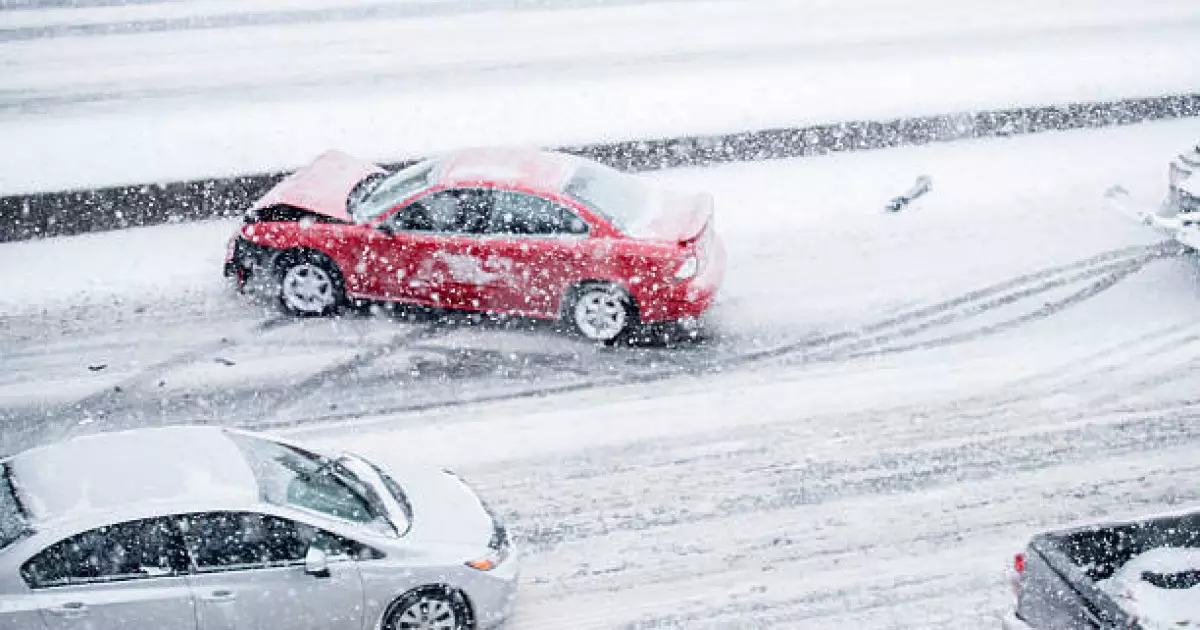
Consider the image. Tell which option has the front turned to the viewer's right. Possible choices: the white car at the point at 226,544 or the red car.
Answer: the white car

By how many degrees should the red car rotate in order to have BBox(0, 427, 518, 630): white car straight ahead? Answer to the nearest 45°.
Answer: approximately 90° to its left

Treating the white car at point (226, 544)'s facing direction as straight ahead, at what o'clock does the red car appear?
The red car is roughly at 10 o'clock from the white car.

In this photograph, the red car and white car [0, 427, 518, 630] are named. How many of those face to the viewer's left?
1

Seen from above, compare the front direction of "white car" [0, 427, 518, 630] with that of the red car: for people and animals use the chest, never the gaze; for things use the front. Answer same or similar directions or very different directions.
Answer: very different directions

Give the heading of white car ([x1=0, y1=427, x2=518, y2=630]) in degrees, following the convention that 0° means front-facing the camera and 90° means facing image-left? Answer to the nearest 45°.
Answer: approximately 270°

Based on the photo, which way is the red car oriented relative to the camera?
to the viewer's left
